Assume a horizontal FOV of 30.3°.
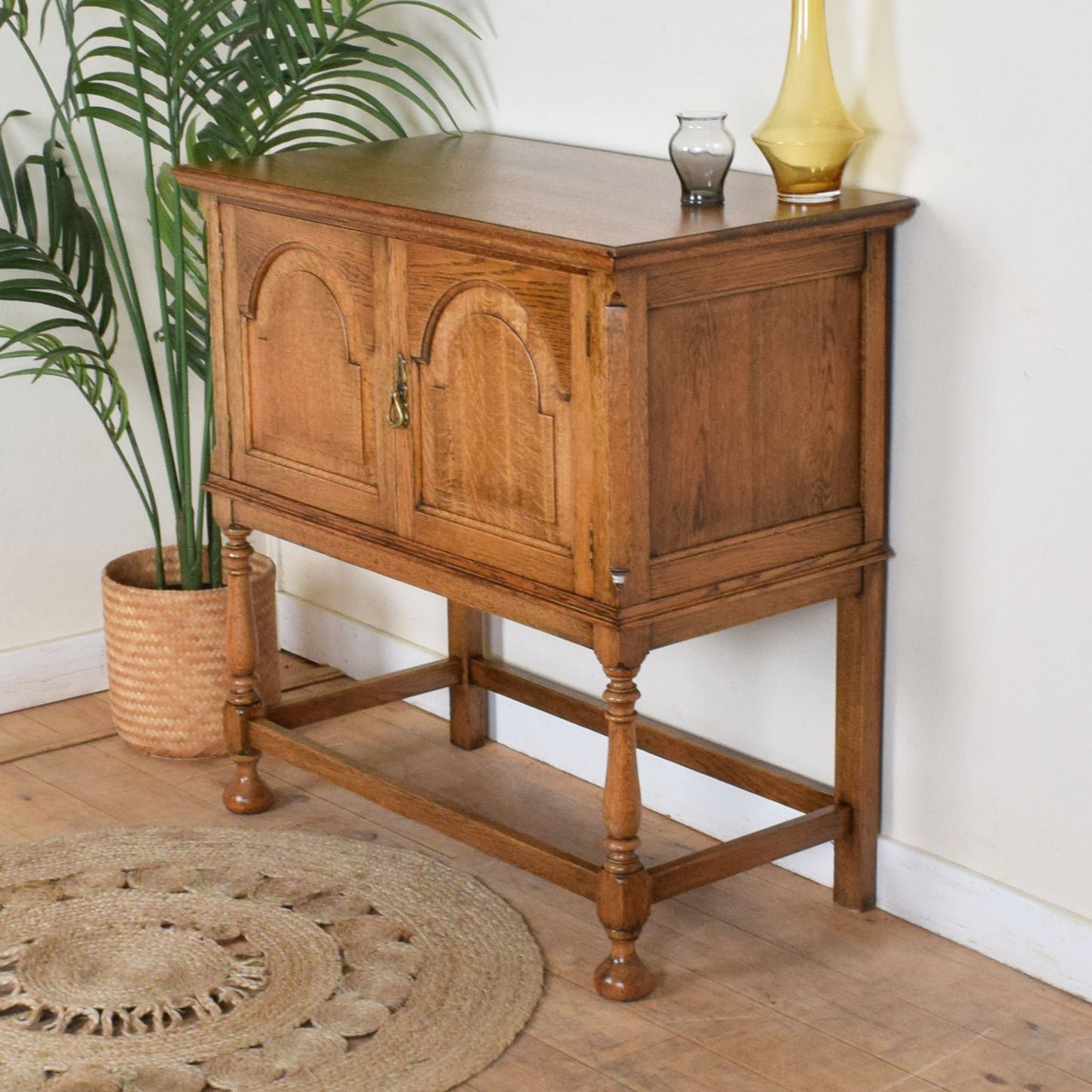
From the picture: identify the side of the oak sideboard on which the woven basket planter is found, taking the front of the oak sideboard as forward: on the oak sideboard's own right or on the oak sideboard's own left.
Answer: on the oak sideboard's own right

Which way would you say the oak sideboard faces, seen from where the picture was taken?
facing the viewer and to the left of the viewer

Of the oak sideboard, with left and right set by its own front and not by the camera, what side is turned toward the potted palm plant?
right
